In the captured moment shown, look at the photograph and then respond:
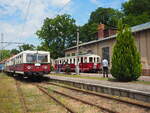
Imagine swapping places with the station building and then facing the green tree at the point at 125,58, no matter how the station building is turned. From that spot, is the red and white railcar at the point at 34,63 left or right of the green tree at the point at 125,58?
right

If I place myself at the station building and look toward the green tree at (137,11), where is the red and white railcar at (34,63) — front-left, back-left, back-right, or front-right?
back-left

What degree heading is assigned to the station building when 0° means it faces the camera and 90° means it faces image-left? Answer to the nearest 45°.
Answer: approximately 45°

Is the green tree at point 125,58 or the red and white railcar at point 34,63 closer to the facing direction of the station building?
the red and white railcar

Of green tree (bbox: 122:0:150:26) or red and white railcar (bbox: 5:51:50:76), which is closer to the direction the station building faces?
the red and white railcar

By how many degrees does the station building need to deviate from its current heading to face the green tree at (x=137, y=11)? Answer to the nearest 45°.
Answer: approximately 135° to its right

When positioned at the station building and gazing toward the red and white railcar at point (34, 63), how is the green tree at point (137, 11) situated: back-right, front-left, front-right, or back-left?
back-right

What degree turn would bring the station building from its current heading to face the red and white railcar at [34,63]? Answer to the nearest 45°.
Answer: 0° — it already faces it
